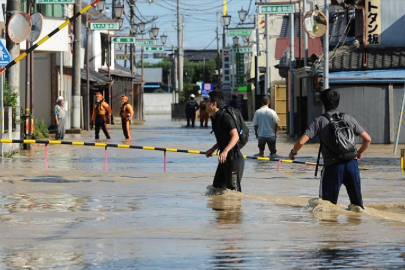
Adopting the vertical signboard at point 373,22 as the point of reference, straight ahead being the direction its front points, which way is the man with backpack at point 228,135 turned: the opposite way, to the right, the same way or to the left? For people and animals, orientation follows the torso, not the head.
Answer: to the right

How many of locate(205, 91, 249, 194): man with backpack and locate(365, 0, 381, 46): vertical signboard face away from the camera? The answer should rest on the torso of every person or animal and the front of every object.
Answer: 0

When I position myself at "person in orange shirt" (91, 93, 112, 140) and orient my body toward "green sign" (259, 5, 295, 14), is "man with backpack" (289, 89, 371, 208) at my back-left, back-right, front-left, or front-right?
front-right

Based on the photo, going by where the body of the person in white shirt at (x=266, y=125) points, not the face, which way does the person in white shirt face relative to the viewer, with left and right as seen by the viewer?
facing away from the viewer

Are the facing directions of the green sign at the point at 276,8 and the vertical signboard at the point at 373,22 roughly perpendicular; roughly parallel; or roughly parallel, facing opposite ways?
roughly parallel

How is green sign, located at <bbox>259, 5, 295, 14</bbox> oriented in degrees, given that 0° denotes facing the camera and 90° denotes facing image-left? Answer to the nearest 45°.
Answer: approximately 0°

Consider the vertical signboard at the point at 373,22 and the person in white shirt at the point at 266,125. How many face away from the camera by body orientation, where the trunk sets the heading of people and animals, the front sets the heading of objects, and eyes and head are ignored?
1

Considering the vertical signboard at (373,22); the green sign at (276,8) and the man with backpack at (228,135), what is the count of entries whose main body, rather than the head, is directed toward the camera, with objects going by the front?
2

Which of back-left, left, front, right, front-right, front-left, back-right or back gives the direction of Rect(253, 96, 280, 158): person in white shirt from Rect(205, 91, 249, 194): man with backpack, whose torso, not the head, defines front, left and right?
right

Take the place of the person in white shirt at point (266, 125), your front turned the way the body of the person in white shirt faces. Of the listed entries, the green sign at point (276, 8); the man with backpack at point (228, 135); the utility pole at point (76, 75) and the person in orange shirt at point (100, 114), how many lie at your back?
1

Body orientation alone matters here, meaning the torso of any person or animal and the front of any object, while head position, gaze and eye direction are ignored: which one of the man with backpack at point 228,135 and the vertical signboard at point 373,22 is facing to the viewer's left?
the man with backpack

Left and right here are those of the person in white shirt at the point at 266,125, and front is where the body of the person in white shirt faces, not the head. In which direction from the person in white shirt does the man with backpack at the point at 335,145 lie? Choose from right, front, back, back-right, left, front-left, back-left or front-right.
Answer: back

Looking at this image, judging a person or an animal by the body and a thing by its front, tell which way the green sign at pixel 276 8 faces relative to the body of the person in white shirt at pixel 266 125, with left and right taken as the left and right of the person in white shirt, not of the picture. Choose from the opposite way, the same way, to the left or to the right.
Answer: the opposite way

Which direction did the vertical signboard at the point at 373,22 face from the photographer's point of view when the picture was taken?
facing the viewer

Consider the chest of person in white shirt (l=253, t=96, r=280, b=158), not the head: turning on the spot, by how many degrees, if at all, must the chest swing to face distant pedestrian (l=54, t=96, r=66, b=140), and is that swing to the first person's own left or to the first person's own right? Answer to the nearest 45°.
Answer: approximately 45° to the first person's own left

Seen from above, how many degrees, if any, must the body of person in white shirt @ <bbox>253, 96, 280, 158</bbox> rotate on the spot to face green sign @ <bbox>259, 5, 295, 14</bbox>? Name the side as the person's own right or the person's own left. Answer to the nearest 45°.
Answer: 0° — they already face it

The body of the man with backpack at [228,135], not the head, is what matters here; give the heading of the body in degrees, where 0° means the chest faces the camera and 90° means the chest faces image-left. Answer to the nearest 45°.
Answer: approximately 90°
